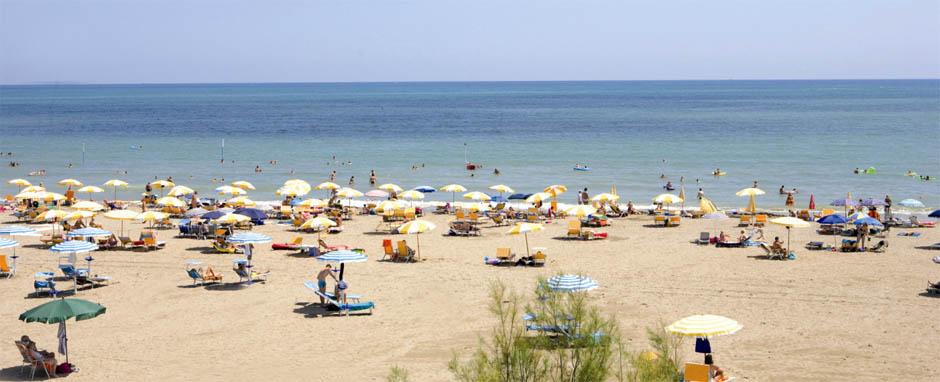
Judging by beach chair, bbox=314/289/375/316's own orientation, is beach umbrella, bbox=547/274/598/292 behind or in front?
in front

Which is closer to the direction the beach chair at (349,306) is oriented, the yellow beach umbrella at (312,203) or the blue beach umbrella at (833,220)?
the blue beach umbrella

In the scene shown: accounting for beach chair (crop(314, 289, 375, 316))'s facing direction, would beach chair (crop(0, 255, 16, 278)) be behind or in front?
behind

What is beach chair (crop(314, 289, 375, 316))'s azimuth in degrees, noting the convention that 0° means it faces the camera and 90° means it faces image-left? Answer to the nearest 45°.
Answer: approximately 270°

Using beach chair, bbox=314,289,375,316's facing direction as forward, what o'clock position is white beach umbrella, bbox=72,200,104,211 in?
The white beach umbrella is roughly at 8 o'clock from the beach chair.

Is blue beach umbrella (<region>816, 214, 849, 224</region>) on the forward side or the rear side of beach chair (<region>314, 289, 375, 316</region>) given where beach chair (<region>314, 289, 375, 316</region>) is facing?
on the forward side

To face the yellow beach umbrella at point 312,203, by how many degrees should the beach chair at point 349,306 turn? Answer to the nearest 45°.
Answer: approximately 90° to its left

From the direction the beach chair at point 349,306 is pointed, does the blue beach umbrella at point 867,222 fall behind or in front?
in front

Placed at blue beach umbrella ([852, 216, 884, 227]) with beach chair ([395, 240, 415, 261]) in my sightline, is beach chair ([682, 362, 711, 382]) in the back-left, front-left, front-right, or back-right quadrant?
front-left

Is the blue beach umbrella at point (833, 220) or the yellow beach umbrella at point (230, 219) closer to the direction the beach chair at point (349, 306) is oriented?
the blue beach umbrella

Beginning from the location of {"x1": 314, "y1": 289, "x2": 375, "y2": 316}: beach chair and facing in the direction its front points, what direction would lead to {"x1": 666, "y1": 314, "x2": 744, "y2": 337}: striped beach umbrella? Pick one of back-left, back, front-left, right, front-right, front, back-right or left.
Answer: front-right

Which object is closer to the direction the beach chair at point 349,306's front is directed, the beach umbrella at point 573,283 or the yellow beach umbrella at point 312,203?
the beach umbrella

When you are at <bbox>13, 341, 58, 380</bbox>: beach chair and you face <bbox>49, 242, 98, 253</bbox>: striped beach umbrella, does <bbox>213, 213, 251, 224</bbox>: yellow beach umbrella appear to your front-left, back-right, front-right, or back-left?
front-right

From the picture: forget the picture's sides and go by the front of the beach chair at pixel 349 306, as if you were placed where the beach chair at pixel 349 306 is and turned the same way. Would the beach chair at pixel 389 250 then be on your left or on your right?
on your left
